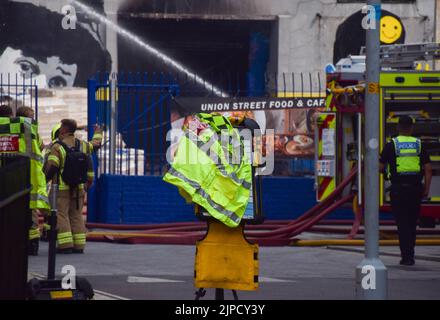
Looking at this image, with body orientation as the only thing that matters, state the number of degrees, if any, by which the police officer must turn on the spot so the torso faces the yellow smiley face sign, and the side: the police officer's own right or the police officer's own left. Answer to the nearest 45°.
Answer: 0° — they already face it

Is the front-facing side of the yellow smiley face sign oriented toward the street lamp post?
yes

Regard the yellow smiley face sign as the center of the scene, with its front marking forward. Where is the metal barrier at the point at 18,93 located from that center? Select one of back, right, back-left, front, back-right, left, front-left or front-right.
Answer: front-right

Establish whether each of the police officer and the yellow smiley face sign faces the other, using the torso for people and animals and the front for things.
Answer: yes

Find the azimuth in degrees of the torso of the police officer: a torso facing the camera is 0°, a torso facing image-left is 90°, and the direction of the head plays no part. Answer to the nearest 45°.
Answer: approximately 180°

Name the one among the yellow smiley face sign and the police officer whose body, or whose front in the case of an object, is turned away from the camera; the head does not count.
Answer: the police officer

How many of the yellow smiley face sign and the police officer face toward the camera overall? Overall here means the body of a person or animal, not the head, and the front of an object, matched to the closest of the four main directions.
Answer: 1

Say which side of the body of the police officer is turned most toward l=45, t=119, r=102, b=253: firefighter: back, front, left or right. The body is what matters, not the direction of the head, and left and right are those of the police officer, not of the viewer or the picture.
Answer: left

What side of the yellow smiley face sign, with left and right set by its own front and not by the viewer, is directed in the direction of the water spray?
right

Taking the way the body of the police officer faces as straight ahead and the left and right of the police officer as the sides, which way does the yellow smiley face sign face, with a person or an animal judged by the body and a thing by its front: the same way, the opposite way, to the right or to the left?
the opposite way

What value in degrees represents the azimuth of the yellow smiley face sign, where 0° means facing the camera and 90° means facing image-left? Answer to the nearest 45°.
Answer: approximately 0°

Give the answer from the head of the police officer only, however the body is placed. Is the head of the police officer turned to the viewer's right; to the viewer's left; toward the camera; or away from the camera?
away from the camera

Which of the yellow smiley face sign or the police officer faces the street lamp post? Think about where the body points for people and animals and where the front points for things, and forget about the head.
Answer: the yellow smiley face sign
